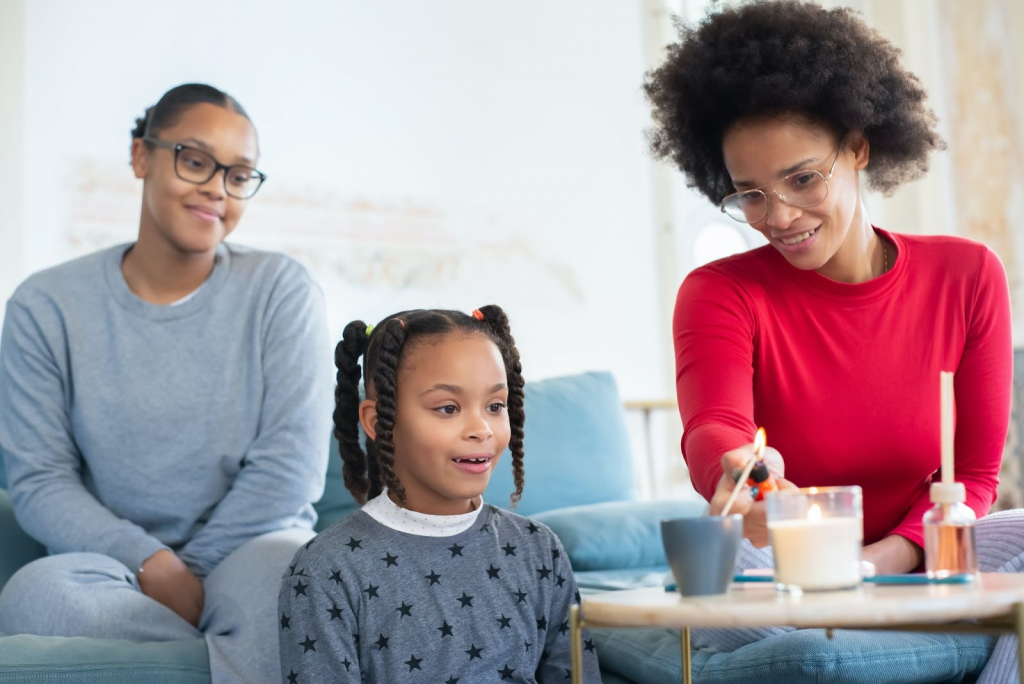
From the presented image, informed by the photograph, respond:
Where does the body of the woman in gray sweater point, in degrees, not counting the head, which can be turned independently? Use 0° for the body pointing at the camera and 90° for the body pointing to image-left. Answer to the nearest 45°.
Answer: approximately 0°

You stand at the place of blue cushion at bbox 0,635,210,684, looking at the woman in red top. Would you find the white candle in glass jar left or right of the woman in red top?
right

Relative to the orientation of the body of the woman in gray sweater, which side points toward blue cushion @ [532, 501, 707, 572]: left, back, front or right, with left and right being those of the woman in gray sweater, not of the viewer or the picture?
left

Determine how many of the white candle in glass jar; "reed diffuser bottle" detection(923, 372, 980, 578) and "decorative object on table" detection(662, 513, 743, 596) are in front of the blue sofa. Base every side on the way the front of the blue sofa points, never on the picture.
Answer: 3

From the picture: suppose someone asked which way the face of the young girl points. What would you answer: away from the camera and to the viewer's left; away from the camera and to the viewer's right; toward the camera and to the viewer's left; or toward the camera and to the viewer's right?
toward the camera and to the viewer's right

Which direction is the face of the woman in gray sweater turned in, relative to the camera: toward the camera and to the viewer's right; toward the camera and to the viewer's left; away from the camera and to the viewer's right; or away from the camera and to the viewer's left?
toward the camera and to the viewer's right

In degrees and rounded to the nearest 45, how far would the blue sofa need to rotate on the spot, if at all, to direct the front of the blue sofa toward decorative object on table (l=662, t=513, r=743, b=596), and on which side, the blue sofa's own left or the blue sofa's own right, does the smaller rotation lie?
0° — it already faces it
